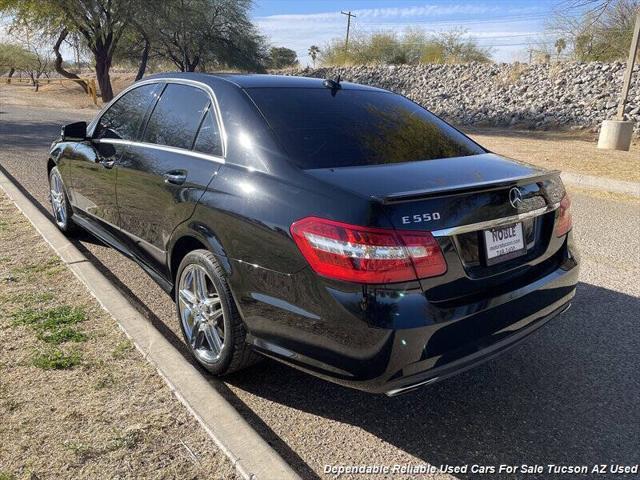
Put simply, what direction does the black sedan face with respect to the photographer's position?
facing away from the viewer and to the left of the viewer

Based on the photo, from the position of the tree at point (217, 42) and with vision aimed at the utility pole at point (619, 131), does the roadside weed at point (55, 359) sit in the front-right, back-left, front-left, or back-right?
front-right

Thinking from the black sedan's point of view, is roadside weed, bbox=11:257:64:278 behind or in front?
in front

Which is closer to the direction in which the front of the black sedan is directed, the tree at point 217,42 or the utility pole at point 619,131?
the tree

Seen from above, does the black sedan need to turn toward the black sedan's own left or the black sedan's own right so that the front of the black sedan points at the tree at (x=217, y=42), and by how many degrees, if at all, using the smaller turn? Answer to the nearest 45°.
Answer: approximately 45° to the black sedan's own right

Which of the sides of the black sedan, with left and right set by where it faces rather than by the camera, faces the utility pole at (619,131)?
right

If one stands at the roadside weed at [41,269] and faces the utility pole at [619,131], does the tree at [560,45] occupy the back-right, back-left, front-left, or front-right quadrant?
front-left

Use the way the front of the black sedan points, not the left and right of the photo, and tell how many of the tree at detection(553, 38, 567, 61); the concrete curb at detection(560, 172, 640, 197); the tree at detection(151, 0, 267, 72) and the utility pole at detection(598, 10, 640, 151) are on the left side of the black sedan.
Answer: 0

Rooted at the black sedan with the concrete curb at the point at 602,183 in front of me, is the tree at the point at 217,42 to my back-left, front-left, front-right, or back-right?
front-left

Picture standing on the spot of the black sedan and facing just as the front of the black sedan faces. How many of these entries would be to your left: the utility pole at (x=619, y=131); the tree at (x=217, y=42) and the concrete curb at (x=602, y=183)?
0

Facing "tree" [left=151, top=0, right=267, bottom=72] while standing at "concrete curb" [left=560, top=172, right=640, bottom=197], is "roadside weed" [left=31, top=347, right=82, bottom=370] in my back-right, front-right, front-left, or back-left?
back-left

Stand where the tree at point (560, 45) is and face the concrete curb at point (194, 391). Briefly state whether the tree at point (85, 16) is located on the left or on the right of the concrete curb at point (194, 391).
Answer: right

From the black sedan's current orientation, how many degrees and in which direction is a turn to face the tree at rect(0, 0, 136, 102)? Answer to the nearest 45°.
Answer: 0° — it already faces it

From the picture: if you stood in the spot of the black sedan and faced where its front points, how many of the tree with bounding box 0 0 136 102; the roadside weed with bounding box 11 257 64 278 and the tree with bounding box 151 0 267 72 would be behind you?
0
